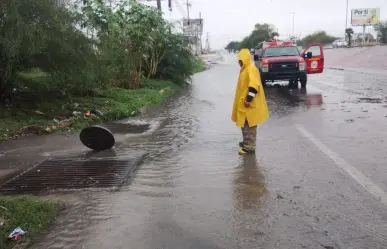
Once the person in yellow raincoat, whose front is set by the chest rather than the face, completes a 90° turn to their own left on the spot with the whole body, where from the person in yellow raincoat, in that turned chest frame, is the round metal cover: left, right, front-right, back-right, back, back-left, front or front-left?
right

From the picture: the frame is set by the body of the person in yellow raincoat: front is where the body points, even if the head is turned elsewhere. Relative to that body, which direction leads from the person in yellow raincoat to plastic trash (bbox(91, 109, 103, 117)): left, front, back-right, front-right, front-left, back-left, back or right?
front-right

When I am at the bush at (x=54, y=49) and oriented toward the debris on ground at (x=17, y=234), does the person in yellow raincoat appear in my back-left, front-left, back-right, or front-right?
front-left

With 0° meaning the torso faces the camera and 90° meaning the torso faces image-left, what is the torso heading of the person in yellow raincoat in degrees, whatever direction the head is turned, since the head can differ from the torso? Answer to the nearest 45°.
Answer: approximately 90°

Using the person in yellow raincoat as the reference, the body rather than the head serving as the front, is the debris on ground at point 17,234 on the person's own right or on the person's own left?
on the person's own left

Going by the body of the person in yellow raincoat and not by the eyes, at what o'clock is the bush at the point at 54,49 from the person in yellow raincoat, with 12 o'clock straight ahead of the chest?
The bush is roughly at 1 o'clock from the person in yellow raincoat.

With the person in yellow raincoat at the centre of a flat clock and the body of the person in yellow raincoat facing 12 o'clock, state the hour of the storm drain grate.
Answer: The storm drain grate is roughly at 11 o'clock from the person in yellow raincoat.
